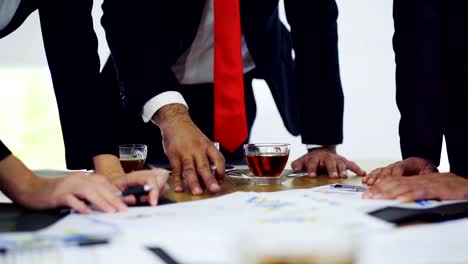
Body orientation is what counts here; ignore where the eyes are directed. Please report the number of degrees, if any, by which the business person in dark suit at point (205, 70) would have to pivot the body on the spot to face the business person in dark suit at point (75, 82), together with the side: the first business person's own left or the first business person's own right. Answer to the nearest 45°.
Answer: approximately 45° to the first business person's own right

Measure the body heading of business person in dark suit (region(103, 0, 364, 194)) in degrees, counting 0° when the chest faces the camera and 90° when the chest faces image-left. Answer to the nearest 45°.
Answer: approximately 0°

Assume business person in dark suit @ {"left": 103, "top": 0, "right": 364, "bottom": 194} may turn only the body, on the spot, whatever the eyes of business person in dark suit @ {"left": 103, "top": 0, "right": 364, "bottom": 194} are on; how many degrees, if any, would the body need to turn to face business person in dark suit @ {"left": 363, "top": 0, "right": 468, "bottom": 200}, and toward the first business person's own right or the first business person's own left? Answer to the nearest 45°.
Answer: approximately 45° to the first business person's own left
